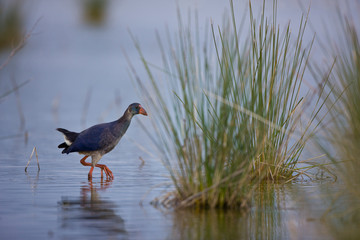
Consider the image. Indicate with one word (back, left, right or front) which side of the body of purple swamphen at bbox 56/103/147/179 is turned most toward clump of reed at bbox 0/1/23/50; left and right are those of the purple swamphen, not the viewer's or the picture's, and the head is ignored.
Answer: left

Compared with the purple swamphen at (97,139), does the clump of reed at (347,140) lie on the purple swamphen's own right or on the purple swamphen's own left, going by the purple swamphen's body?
on the purple swamphen's own right

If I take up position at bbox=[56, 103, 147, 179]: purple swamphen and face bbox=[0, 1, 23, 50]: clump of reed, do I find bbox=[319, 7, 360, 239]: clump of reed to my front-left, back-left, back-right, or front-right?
back-right

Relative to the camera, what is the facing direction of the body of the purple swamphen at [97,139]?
to the viewer's right

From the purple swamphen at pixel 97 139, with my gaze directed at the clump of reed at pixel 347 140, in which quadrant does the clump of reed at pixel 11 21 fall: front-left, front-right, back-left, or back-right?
back-left
